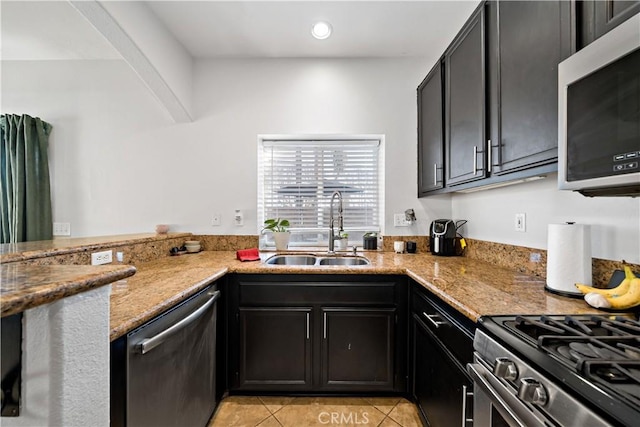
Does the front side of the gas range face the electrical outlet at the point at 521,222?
no

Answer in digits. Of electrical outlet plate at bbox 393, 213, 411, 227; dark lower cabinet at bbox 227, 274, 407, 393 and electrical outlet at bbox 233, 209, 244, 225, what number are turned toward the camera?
3

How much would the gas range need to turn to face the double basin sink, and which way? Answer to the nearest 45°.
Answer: approximately 90° to its right

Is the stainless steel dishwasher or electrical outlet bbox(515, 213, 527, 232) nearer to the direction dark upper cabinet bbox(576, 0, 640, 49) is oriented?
the stainless steel dishwasher

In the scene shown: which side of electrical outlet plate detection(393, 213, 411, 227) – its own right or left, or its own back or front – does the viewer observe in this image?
front

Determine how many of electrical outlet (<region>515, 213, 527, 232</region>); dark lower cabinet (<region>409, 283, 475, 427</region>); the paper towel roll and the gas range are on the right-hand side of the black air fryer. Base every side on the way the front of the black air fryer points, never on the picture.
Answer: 0

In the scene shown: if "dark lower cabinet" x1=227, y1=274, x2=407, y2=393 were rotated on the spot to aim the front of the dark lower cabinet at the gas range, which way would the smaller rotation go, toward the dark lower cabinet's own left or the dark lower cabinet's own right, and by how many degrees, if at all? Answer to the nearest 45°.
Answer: approximately 45° to the dark lower cabinet's own left

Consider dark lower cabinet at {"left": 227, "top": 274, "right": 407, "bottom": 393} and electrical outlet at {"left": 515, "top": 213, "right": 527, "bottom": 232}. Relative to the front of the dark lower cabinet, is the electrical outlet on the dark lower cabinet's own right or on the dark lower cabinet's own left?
on the dark lower cabinet's own left

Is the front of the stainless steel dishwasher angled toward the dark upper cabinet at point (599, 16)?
yes

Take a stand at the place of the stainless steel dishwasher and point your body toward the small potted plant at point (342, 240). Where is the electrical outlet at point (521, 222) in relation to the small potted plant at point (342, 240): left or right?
right

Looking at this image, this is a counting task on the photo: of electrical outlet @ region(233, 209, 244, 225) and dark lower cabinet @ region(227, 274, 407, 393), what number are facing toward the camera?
2

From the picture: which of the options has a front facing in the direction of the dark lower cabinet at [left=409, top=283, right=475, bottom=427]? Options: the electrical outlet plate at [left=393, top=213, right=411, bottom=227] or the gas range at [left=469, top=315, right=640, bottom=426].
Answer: the electrical outlet plate

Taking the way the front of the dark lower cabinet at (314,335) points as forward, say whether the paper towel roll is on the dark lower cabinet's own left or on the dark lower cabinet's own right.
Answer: on the dark lower cabinet's own left

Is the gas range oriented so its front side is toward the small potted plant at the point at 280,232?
no

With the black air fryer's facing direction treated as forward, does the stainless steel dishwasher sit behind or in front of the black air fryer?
in front

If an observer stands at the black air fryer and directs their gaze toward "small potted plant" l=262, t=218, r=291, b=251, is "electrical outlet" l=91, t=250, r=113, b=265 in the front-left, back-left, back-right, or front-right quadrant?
front-left

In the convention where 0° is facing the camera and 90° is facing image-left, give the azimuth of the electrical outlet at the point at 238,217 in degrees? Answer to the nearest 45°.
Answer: approximately 0°

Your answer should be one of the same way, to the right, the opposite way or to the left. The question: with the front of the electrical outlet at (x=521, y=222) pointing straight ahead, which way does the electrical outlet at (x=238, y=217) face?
to the left

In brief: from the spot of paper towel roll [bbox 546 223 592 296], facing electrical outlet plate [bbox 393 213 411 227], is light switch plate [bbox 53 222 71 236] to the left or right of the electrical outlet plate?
left

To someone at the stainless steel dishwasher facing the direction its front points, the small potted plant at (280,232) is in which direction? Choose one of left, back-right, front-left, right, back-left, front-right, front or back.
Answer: left

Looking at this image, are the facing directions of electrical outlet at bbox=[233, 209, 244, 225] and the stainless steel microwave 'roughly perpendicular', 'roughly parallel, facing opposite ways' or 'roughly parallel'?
roughly perpendicular
